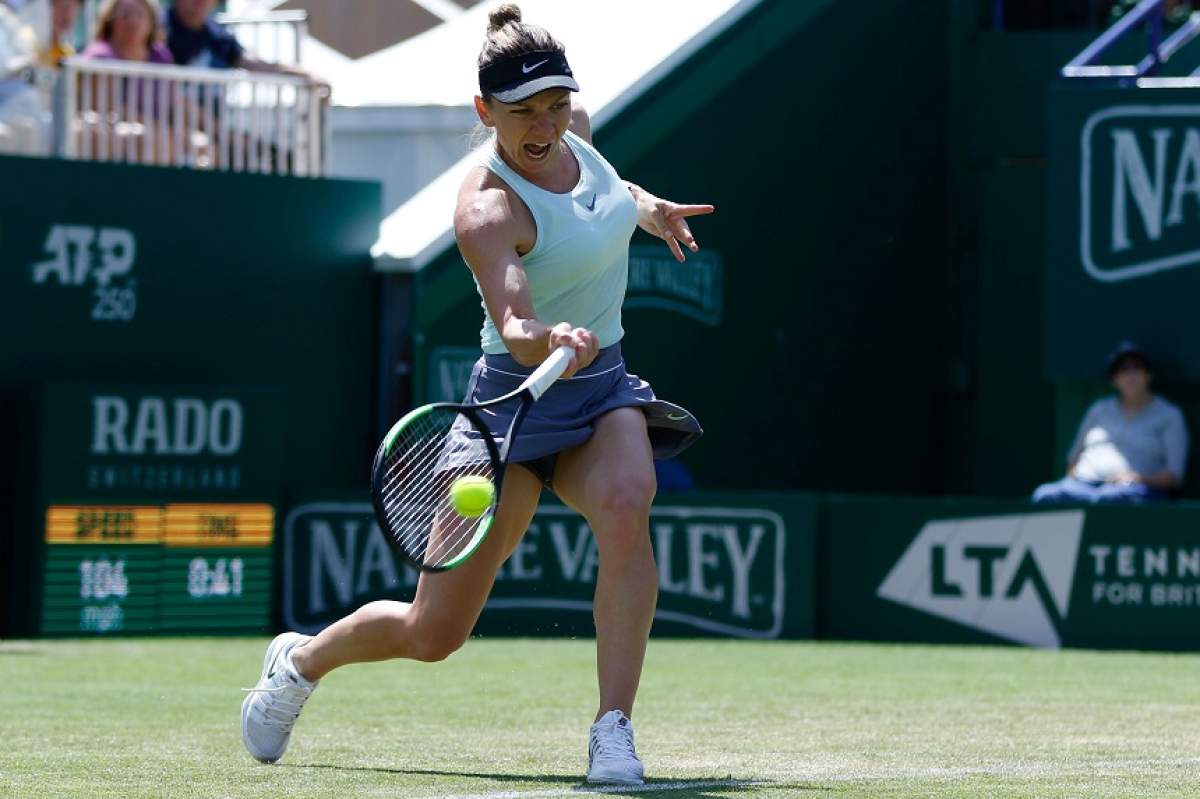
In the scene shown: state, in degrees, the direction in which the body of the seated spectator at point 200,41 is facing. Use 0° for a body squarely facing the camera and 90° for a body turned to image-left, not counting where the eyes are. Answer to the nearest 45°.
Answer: approximately 0°

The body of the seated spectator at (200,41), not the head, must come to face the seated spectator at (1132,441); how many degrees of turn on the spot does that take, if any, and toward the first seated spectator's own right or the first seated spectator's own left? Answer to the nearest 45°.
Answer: approximately 90° to the first seated spectator's own left

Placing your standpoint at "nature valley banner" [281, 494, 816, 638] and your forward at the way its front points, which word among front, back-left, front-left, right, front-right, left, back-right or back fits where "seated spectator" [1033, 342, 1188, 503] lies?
left

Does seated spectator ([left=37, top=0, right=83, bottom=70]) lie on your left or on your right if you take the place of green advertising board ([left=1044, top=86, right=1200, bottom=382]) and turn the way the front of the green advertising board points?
on your right

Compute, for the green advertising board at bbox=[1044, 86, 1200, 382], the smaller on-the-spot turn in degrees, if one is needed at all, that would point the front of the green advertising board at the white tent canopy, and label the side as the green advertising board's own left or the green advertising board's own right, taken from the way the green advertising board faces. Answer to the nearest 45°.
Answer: approximately 90° to the green advertising board's own right

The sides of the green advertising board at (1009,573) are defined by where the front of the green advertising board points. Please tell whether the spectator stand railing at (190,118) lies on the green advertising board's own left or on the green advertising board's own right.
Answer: on the green advertising board's own right
